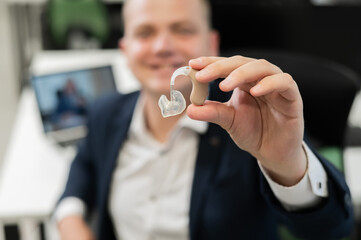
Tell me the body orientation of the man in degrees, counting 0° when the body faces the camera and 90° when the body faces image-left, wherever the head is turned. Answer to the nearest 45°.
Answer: approximately 0°

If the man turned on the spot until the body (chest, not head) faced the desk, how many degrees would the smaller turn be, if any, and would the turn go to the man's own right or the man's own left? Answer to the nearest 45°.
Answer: approximately 135° to the man's own right

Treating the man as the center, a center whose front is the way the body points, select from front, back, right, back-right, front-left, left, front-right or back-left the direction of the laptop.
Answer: back-right

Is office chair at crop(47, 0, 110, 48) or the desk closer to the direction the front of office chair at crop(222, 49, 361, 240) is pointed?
the desk
